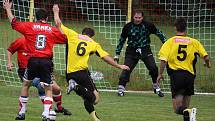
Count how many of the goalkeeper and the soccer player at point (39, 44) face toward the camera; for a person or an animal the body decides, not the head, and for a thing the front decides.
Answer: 1

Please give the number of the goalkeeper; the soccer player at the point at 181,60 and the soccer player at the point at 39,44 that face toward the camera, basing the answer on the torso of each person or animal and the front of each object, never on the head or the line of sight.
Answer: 1

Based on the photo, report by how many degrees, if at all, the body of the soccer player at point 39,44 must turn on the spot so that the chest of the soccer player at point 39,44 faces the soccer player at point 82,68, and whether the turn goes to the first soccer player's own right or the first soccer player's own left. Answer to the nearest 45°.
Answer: approximately 90° to the first soccer player's own right

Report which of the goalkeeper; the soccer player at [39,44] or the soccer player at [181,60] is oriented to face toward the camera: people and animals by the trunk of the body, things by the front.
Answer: the goalkeeper

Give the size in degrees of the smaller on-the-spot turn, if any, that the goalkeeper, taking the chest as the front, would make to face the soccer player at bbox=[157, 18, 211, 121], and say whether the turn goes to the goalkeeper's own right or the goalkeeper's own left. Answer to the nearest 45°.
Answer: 0° — they already face them

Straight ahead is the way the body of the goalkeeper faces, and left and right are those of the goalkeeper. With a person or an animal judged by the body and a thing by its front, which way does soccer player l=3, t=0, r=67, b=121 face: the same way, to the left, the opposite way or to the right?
the opposite way

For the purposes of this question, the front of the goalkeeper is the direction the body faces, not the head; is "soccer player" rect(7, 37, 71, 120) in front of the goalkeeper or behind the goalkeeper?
in front

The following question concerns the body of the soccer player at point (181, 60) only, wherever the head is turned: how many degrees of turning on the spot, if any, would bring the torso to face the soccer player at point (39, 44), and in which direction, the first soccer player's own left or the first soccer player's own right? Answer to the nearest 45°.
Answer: approximately 90° to the first soccer player's own left

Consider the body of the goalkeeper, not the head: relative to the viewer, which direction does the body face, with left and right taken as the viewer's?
facing the viewer

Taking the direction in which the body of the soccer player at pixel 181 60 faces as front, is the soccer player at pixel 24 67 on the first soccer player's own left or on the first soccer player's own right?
on the first soccer player's own left

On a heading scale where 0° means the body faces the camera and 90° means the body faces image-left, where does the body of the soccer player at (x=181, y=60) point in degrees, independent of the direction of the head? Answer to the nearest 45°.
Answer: approximately 180°

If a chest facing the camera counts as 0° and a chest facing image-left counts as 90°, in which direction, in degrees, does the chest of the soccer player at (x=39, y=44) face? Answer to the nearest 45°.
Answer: approximately 180°

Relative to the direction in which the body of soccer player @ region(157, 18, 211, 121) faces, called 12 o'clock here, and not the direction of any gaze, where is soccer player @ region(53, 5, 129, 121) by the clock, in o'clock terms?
soccer player @ region(53, 5, 129, 121) is roughly at 9 o'clock from soccer player @ region(157, 18, 211, 121).

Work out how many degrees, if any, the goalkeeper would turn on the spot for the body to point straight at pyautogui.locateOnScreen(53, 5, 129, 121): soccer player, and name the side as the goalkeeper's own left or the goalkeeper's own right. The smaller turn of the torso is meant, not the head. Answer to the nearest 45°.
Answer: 0° — they already face them
